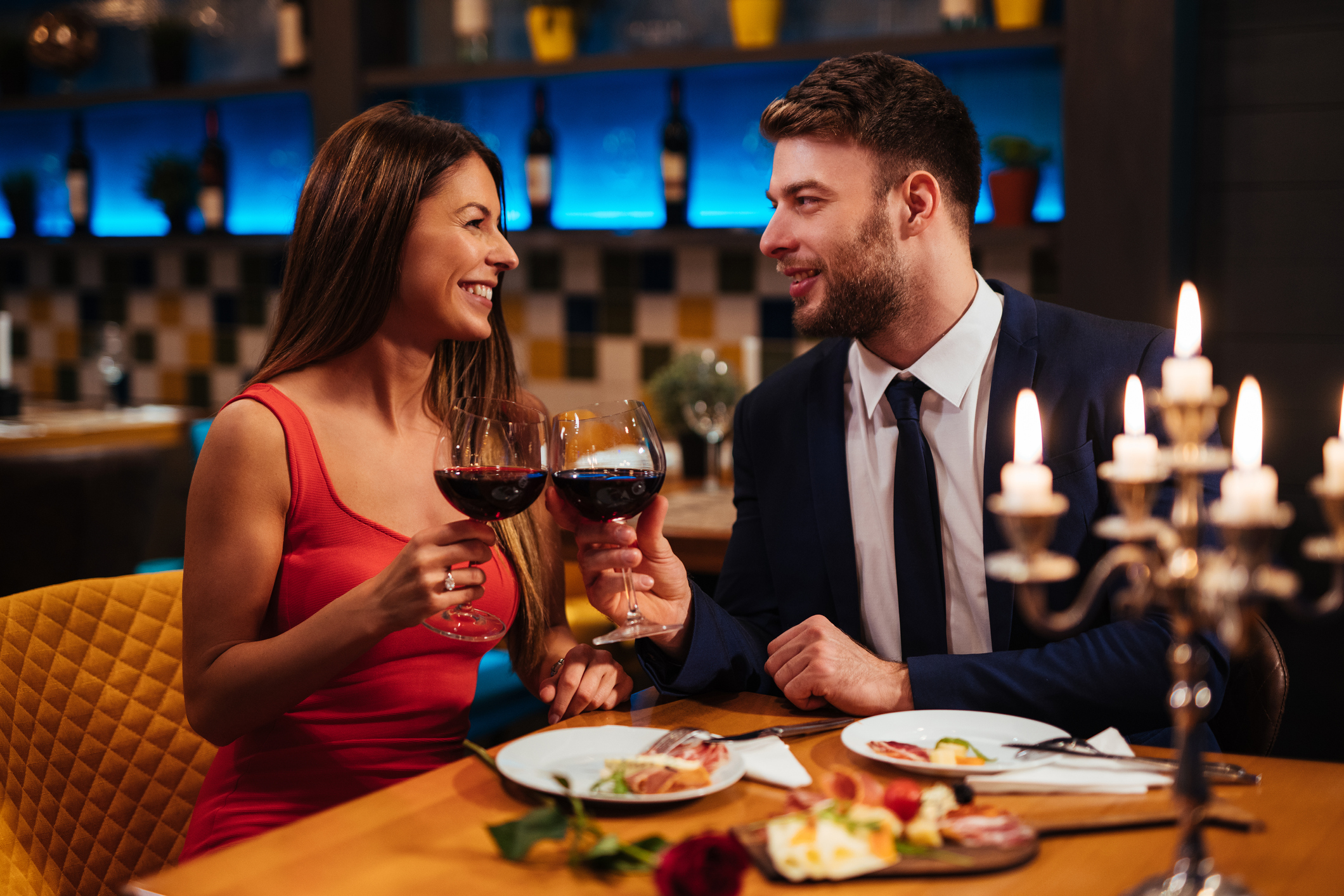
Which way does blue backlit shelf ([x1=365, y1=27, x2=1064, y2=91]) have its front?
toward the camera

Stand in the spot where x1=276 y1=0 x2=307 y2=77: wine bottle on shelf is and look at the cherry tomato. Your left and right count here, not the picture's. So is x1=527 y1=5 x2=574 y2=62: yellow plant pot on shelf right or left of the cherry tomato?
left

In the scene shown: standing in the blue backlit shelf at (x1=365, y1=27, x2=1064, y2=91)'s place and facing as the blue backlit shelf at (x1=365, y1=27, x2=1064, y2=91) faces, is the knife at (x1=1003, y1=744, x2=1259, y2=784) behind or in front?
in front

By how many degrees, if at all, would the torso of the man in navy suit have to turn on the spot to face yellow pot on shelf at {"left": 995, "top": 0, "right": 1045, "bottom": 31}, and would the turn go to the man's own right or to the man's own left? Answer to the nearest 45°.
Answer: approximately 135° to the man's own right

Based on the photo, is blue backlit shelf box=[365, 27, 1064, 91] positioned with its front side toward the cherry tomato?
yes

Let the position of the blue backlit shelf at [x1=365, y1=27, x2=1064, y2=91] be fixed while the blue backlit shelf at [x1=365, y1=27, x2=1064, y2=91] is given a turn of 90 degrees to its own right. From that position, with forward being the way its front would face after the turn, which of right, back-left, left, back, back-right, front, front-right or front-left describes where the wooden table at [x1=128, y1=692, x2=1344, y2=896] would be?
left

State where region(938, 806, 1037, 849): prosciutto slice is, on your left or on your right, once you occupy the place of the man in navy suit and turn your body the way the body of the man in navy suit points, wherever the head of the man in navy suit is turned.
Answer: on your left

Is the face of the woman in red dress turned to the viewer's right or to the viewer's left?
to the viewer's right

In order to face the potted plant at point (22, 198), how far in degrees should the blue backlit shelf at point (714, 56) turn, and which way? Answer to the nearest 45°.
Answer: approximately 135° to its right

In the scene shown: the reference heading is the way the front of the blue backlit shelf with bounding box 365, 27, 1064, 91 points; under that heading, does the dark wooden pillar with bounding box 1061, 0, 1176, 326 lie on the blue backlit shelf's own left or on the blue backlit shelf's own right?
on the blue backlit shelf's own left

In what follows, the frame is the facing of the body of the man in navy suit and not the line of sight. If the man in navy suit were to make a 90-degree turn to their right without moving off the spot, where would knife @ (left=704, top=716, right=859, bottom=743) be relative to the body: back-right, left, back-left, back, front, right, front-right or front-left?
back-left

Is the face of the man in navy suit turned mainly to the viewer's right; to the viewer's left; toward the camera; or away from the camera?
to the viewer's left

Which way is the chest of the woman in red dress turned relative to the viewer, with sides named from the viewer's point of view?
facing the viewer and to the right of the viewer

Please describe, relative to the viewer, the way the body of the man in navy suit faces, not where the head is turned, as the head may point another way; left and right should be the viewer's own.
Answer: facing the viewer and to the left of the viewer

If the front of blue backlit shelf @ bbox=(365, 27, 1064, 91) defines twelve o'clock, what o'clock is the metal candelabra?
The metal candelabra is roughly at 12 o'clock from the blue backlit shelf.

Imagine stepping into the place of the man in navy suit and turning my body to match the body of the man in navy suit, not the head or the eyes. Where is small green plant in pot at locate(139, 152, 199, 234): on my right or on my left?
on my right

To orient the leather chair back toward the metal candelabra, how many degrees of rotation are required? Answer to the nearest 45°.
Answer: approximately 45° to its left

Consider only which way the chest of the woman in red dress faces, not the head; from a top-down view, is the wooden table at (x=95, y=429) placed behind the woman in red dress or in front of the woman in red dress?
behind
